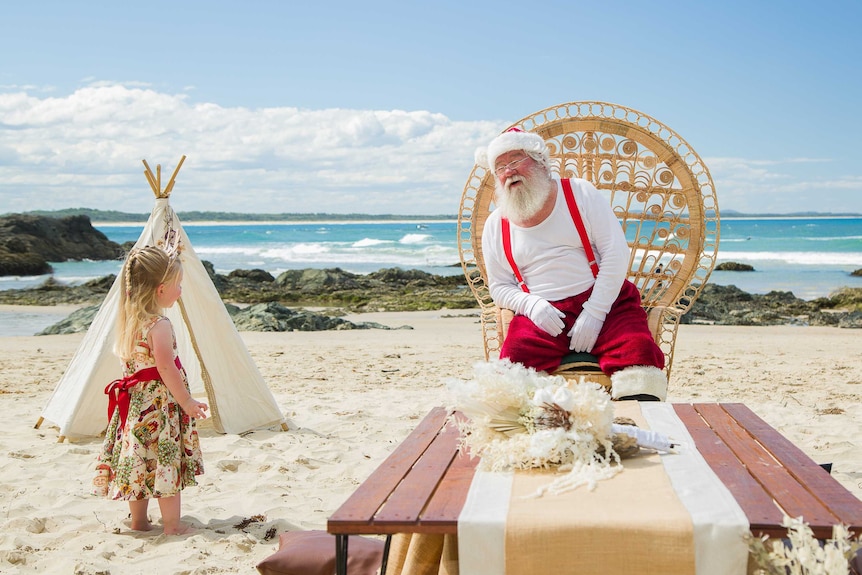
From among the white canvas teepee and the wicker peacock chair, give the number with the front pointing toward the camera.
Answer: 2

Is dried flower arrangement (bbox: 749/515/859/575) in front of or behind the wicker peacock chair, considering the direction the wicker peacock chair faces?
in front

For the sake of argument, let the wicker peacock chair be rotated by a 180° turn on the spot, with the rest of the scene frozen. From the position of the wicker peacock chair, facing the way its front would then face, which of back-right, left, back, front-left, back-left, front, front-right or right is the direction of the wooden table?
back

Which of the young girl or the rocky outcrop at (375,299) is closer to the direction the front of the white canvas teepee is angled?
the young girl

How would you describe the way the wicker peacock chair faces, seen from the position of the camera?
facing the viewer

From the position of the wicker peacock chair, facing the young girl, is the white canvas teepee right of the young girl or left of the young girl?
right

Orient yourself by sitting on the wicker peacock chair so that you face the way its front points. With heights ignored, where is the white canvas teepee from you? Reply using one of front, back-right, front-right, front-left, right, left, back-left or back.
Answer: right

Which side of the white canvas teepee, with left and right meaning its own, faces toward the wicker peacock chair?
left

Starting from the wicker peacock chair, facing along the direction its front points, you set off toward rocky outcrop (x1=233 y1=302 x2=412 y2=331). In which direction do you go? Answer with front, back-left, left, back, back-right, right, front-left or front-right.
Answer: back-right

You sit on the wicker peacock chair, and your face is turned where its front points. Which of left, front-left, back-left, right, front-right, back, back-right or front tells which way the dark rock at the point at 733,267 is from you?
back

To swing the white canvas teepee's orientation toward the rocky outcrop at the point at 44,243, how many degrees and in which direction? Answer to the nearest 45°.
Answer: approximately 180°

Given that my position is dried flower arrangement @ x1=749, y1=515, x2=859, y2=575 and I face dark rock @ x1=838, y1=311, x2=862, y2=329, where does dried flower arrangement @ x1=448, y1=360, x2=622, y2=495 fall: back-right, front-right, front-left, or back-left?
front-left

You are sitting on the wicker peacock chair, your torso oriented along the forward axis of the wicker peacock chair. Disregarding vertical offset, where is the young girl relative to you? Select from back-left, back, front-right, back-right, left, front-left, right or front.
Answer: front-right

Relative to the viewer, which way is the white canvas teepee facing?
toward the camera

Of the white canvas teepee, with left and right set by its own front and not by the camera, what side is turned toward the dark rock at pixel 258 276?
back
